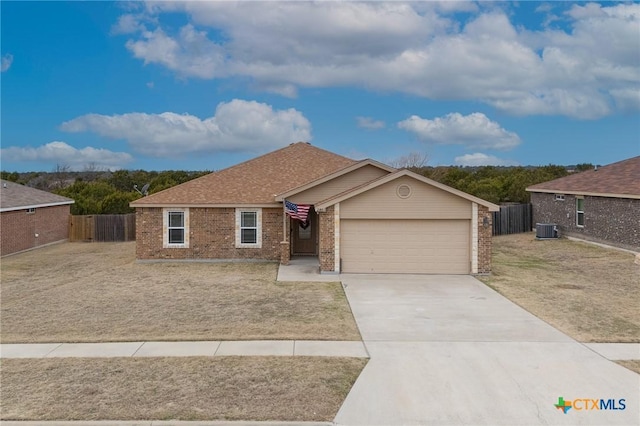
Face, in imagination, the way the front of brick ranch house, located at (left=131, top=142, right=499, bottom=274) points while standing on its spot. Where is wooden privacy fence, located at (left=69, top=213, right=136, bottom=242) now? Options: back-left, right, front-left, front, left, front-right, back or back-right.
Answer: back-right

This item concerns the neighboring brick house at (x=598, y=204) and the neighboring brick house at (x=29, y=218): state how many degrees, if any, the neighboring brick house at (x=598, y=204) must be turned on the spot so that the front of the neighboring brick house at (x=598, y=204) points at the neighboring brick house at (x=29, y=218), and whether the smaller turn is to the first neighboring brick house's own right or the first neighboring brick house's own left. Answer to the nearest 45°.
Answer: approximately 90° to the first neighboring brick house's own right

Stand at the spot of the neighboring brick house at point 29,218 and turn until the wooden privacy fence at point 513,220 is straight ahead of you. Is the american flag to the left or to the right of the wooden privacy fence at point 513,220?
right

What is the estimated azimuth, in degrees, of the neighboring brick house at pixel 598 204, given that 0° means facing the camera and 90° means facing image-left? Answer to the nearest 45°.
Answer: approximately 315°

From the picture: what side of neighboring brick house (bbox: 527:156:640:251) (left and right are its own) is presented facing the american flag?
right

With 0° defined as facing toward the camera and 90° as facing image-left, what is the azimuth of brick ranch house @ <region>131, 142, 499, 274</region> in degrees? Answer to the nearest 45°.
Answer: approximately 0°

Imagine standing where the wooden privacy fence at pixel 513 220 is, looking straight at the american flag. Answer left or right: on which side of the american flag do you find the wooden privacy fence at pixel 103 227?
right
